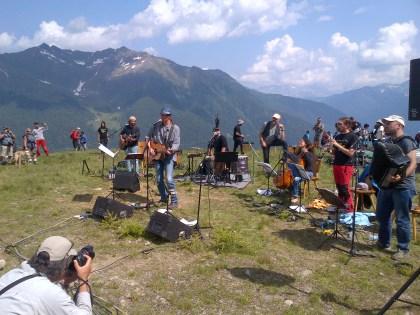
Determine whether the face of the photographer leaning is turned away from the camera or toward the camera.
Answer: away from the camera

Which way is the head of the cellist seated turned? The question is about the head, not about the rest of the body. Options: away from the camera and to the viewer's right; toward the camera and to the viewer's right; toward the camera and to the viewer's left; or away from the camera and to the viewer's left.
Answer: toward the camera and to the viewer's left

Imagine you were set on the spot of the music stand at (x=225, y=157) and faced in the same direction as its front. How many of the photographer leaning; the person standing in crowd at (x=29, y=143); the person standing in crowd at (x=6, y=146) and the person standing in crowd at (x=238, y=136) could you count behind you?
1

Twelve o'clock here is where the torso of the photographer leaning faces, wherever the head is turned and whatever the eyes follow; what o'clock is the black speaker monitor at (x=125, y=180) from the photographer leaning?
The black speaker monitor is roughly at 11 o'clock from the photographer leaning.

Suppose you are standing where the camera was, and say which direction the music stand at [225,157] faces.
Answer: facing away from the viewer

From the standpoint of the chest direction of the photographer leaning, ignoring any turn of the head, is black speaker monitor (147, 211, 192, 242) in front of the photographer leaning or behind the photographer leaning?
in front

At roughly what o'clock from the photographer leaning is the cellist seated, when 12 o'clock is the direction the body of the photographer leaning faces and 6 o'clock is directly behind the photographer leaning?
The cellist seated is roughly at 12 o'clock from the photographer leaning.

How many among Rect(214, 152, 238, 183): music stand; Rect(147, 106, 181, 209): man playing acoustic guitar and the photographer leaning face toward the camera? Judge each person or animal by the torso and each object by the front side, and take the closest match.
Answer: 1

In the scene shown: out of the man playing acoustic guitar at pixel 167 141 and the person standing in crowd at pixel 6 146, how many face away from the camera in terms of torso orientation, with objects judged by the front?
0

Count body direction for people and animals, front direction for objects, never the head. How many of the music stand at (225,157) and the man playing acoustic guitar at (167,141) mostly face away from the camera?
1

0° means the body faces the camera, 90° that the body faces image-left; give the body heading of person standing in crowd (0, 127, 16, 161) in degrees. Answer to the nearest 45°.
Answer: approximately 0°

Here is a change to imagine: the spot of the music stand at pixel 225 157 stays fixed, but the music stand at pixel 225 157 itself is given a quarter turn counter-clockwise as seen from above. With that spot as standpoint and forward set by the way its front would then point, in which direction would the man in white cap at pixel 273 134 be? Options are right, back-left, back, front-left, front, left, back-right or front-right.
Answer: back-right
